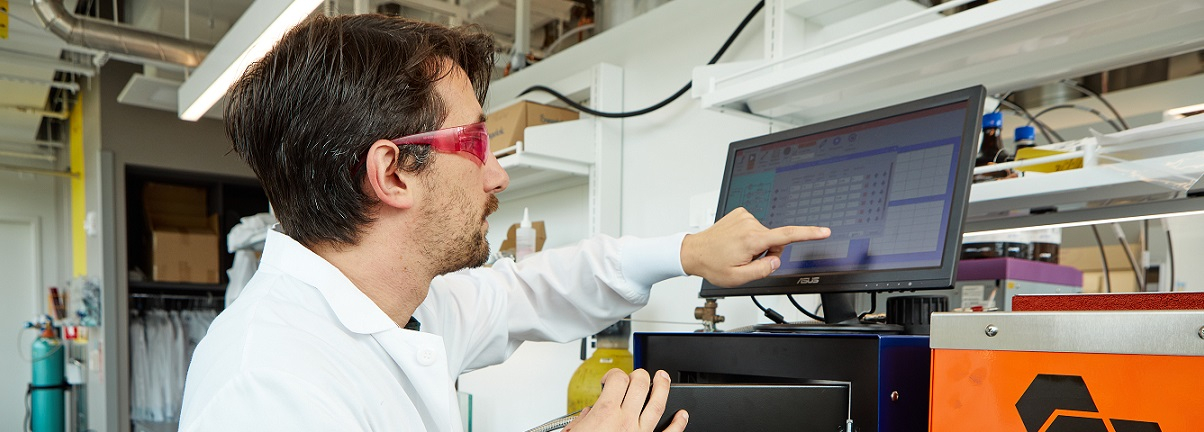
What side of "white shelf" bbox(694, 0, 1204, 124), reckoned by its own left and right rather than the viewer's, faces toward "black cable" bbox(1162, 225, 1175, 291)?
back

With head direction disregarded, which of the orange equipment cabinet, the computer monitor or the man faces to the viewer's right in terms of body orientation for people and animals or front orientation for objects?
the man

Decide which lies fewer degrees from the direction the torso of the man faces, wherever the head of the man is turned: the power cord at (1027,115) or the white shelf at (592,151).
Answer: the power cord

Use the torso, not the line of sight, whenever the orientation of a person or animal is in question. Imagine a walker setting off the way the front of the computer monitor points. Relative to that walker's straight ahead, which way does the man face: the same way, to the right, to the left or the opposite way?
the opposite way

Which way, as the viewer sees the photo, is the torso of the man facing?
to the viewer's right

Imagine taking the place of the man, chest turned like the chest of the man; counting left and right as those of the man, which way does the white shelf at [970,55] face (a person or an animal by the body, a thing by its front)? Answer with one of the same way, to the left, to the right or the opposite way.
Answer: the opposite way

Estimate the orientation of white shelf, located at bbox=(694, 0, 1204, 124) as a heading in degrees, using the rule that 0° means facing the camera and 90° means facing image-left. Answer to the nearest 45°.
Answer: approximately 45°

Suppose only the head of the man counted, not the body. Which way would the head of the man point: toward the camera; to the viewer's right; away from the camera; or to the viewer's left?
to the viewer's right

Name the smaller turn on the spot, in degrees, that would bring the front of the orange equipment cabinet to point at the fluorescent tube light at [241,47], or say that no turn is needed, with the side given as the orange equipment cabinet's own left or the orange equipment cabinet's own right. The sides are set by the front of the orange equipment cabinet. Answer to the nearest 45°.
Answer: approximately 90° to the orange equipment cabinet's own right

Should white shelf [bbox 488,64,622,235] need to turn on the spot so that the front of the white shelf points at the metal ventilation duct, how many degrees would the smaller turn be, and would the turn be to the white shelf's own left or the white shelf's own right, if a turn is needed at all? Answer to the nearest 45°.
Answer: approximately 90° to the white shelf's own right

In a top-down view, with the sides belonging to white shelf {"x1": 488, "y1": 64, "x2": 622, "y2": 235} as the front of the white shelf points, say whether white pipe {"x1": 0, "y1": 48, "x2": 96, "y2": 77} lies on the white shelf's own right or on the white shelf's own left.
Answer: on the white shelf's own right
